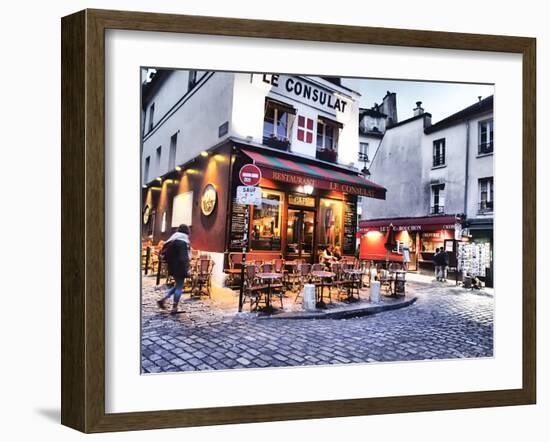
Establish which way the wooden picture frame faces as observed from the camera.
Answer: facing the viewer and to the right of the viewer
